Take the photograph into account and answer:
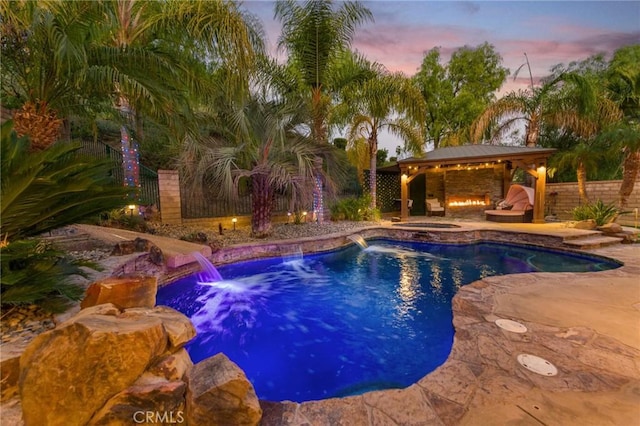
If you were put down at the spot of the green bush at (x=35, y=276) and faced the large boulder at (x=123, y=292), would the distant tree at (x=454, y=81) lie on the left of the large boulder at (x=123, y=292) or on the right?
left

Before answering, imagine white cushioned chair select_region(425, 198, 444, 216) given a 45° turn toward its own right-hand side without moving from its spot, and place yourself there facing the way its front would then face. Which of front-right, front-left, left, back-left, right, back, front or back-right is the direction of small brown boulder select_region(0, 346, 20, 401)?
front

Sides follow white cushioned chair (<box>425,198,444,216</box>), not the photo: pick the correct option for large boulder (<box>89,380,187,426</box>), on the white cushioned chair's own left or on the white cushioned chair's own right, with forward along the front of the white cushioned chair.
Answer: on the white cushioned chair's own right

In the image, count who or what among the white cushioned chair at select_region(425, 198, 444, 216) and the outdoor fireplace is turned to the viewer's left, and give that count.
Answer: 0

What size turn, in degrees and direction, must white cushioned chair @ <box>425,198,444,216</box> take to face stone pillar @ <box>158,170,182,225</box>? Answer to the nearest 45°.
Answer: approximately 90° to its right

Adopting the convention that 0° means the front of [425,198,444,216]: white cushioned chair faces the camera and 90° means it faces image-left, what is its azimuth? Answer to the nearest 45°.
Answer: approximately 315°

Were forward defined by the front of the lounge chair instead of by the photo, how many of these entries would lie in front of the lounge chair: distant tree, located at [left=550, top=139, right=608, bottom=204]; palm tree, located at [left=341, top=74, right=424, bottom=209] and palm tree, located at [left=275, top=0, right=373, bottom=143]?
2

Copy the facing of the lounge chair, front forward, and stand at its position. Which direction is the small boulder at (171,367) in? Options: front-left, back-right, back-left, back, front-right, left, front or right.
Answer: front-left

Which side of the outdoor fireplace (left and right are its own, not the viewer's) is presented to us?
front

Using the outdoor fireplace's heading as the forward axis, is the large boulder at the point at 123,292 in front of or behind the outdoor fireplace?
in front

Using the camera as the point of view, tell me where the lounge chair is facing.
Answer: facing the viewer and to the left of the viewer

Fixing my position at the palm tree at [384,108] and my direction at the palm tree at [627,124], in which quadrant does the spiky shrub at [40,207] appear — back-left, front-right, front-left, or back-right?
back-right

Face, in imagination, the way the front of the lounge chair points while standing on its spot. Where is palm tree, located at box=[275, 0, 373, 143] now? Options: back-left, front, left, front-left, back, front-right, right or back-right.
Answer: front
